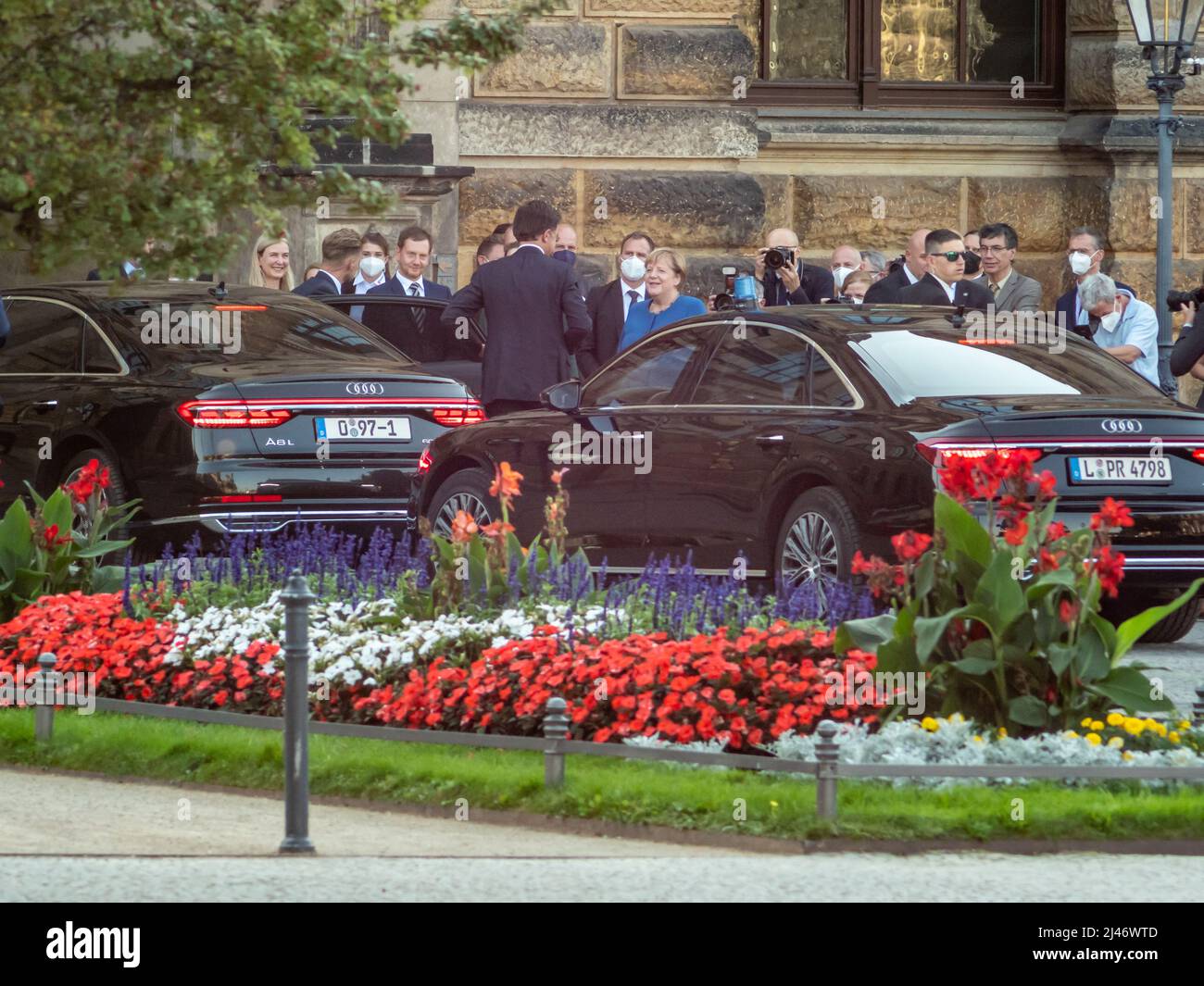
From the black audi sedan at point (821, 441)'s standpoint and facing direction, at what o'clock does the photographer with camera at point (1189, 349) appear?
The photographer with camera is roughly at 3 o'clock from the black audi sedan.

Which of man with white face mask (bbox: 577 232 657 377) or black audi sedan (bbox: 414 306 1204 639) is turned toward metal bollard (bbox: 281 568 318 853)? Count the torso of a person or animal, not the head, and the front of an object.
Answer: the man with white face mask

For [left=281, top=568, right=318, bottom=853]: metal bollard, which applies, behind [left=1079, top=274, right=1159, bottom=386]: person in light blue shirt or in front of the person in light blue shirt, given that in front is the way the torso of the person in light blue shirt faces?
in front

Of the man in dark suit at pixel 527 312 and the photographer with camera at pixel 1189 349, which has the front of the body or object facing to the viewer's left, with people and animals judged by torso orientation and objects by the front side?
the photographer with camera

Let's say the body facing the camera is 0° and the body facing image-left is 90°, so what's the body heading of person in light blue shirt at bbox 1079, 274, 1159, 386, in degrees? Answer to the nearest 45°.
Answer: approximately 45°

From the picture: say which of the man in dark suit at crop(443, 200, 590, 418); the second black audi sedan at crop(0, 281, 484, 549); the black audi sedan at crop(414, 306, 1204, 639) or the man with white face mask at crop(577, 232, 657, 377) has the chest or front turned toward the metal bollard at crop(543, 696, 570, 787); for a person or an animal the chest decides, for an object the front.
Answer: the man with white face mask

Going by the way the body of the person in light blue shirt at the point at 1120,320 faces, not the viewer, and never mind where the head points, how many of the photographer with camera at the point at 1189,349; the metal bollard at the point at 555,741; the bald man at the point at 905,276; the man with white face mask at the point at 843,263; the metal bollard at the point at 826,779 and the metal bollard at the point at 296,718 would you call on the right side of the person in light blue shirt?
2

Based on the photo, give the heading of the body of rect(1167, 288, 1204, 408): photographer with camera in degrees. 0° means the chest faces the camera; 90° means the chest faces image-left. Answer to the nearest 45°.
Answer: approximately 90°

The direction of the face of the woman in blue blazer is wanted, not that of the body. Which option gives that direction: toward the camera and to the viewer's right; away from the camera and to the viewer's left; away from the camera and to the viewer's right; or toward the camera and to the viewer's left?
toward the camera and to the viewer's left

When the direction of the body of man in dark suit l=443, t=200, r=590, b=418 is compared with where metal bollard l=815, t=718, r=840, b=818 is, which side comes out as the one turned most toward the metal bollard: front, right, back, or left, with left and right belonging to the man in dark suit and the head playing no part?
back

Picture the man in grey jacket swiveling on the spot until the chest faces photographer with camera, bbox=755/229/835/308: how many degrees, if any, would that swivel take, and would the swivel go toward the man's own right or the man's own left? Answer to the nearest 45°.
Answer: approximately 90° to the man's own right

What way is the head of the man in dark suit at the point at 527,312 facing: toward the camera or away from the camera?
away from the camera

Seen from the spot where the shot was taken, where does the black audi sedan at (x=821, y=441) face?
facing away from the viewer and to the left of the viewer

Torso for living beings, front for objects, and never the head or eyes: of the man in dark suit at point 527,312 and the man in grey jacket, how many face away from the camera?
1

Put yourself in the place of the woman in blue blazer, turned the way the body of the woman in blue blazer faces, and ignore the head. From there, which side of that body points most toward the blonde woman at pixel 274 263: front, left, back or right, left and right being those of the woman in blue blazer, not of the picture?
right
